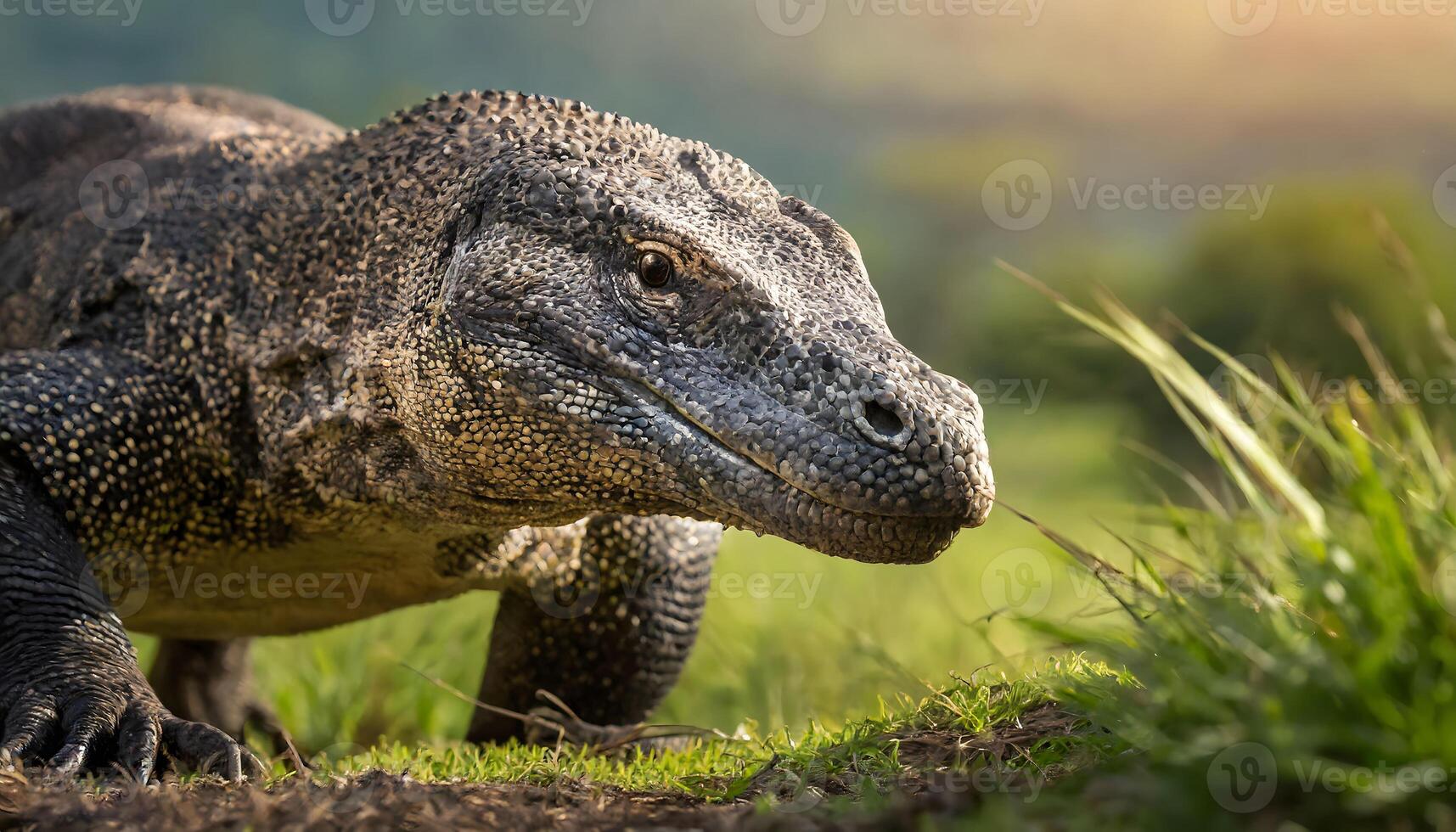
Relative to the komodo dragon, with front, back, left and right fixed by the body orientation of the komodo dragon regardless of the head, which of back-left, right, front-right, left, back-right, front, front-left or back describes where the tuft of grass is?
front
